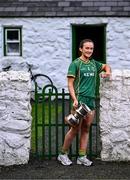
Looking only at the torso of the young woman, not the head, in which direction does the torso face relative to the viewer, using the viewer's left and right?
facing the viewer and to the right of the viewer

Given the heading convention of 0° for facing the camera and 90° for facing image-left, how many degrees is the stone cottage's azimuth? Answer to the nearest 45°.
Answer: approximately 0°

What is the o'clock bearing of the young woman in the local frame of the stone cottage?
The young woman is roughly at 12 o'clock from the stone cottage.

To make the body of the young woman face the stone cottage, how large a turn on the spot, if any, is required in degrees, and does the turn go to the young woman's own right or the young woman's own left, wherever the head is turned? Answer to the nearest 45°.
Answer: approximately 135° to the young woman's own left

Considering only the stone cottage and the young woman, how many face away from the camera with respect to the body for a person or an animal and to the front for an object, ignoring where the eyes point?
0
